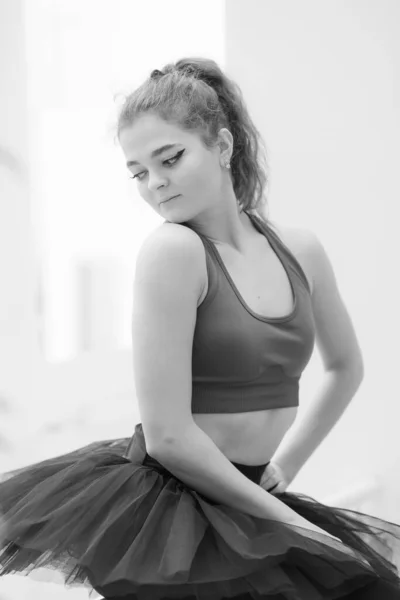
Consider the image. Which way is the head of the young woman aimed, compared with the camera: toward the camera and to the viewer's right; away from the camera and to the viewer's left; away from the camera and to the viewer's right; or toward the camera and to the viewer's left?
toward the camera and to the viewer's left

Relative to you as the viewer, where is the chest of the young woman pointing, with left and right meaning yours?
facing the viewer and to the right of the viewer
